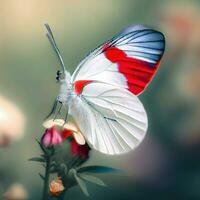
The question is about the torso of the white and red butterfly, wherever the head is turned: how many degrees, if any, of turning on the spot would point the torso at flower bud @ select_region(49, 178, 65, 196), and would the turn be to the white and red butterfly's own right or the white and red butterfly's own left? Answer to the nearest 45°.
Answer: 0° — it already faces it

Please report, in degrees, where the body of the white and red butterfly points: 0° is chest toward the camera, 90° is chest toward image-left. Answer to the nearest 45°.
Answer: approximately 90°
